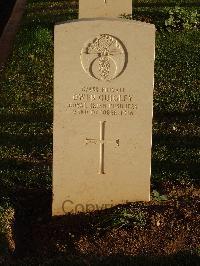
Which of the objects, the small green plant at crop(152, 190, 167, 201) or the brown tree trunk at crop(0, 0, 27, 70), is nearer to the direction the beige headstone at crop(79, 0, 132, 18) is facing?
the small green plant

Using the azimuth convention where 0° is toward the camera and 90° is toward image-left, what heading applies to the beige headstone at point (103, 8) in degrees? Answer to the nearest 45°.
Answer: approximately 0°

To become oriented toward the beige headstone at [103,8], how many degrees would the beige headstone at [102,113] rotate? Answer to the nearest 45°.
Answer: approximately 180°

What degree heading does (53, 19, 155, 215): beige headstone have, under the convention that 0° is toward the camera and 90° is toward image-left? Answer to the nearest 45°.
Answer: approximately 0°

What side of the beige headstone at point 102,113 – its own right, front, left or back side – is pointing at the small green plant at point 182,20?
back

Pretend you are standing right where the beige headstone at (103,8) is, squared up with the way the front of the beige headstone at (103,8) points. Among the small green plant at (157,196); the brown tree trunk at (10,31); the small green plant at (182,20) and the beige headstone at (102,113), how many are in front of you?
2

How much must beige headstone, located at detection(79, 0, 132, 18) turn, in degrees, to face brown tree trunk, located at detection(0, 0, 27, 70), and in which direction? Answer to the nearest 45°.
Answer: approximately 135° to its right

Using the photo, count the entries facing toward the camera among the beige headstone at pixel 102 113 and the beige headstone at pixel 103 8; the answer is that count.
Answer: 2

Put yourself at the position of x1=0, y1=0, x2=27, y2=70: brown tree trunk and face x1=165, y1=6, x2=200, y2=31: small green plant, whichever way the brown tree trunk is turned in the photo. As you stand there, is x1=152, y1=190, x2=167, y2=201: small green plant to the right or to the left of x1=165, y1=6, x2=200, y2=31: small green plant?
right

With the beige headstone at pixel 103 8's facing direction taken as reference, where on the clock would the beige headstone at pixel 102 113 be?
the beige headstone at pixel 102 113 is roughly at 12 o'clock from the beige headstone at pixel 103 8.
